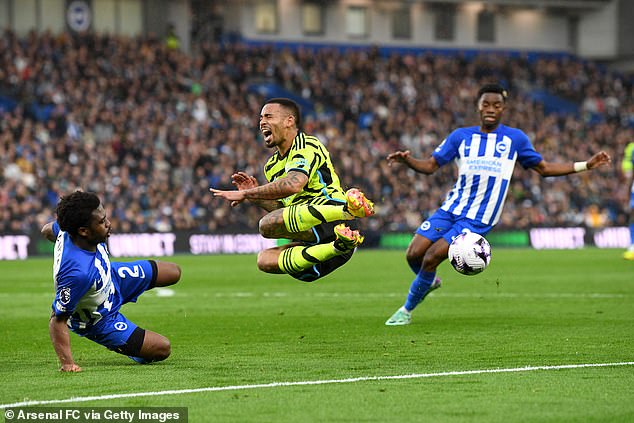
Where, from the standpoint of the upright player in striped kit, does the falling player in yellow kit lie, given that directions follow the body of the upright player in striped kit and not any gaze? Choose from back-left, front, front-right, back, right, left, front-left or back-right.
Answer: front-right

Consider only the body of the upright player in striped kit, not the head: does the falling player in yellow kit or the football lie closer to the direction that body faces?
the football

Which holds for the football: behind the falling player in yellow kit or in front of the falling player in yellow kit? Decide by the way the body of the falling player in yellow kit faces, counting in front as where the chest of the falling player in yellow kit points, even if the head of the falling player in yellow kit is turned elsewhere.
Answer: behind

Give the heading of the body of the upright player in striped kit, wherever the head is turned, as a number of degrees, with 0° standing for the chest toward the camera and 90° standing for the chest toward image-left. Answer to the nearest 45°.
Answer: approximately 0°

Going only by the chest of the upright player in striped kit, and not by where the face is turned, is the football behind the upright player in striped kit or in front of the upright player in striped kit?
in front
